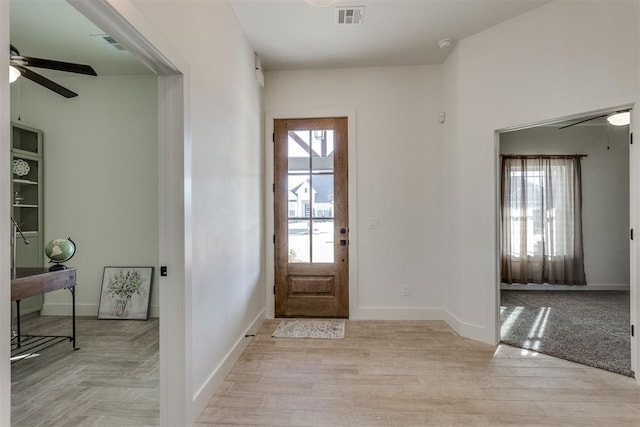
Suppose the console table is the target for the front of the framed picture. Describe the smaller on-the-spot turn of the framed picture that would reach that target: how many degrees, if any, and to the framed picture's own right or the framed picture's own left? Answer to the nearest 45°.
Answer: approximately 45° to the framed picture's own right

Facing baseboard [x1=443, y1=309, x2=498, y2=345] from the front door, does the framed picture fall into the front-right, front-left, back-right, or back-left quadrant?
back-right

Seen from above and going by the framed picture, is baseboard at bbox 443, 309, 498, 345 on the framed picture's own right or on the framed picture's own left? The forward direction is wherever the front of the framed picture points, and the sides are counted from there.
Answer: on the framed picture's own left

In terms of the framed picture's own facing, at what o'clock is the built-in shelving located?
The built-in shelving is roughly at 4 o'clock from the framed picture.

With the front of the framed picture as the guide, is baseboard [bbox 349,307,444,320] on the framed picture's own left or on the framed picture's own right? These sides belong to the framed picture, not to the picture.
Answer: on the framed picture's own left

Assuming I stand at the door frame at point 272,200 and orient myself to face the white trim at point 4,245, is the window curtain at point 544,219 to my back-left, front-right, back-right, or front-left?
back-left

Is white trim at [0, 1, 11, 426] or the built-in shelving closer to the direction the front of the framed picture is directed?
the white trim

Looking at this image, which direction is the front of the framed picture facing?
toward the camera

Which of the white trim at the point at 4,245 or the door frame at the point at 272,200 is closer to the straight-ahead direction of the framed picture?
the white trim

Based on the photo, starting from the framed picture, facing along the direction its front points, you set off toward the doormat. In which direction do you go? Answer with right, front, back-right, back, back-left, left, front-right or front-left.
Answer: front-left

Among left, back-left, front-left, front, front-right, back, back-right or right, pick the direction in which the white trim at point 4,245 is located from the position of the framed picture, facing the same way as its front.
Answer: front

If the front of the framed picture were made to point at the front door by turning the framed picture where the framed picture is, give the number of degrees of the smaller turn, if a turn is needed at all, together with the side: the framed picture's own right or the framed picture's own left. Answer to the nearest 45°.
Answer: approximately 45° to the framed picture's own left

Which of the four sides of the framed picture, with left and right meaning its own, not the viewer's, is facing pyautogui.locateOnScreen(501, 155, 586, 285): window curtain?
left
